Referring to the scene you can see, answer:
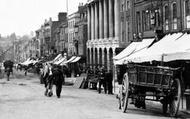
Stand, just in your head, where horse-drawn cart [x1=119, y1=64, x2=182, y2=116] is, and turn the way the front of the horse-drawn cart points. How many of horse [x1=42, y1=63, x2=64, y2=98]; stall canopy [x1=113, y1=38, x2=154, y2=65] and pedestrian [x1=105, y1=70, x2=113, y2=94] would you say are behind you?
0

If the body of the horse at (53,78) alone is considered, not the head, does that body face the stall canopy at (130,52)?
no

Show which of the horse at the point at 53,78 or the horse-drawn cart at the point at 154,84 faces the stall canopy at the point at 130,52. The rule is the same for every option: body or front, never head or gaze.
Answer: the horse-drawn cart

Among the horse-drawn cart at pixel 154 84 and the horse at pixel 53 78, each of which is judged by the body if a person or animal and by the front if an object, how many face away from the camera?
1

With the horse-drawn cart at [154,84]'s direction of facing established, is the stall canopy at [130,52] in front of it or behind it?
in front

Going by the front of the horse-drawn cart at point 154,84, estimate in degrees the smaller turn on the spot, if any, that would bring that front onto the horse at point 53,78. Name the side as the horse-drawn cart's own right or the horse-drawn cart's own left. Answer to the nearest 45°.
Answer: approximately 45° to the horse-drawn cart's own left

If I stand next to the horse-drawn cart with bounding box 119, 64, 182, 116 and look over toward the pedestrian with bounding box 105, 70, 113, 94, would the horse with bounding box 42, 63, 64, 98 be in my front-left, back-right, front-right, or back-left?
front-left
